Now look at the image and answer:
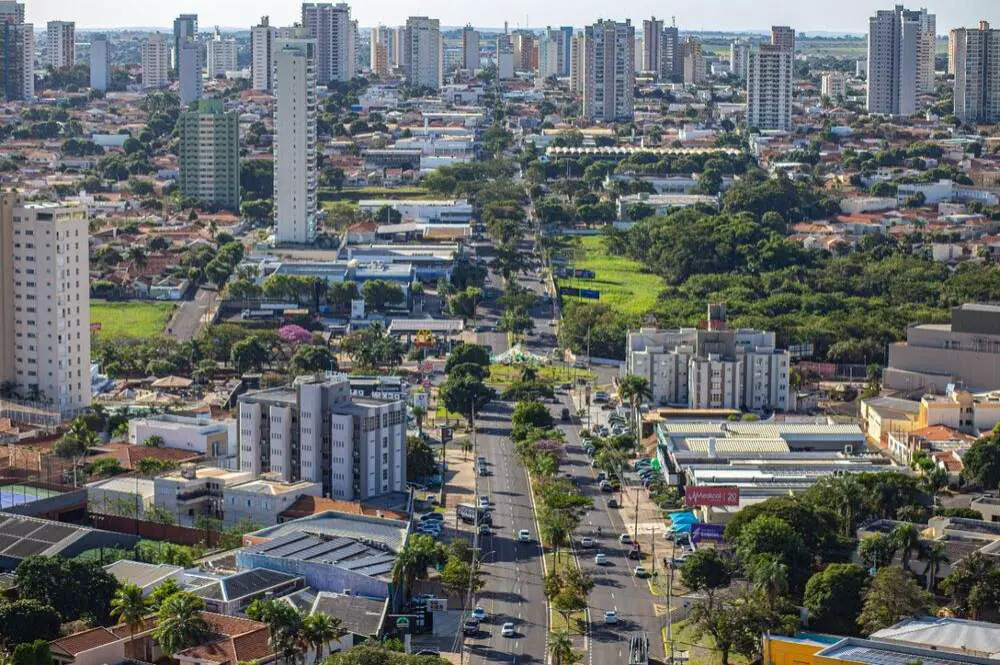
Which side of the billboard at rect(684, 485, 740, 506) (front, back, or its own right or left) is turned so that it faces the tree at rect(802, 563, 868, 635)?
front

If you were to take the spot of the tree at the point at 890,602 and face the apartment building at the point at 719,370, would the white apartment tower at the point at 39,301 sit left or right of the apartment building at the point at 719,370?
left

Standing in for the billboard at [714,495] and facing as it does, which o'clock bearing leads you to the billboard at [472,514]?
The billboard at [472,514] is roughly at 3 o'clock from the billboard at [714,495].

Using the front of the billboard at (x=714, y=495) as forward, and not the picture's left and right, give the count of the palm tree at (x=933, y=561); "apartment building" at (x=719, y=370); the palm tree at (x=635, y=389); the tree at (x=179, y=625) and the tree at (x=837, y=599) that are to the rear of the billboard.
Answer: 2

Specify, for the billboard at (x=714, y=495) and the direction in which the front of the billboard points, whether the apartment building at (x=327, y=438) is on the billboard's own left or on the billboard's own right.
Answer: on the billboard's own right

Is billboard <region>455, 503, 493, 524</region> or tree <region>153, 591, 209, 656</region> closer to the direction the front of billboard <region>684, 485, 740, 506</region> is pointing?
the tree

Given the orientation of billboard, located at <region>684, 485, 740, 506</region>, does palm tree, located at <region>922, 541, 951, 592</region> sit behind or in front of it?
in front

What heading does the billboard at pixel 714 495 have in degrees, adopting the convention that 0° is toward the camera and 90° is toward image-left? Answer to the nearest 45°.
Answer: approximately 0°

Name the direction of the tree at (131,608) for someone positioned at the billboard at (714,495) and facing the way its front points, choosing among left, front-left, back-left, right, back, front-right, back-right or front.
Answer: front-right

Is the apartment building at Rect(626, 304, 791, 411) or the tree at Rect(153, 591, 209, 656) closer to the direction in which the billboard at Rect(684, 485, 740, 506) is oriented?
the tree

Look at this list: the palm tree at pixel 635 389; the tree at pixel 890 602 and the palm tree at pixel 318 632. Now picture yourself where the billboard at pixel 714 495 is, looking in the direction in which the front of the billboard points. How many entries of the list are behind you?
1

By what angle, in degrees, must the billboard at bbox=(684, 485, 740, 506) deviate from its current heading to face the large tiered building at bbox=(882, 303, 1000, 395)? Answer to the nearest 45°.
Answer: approximately 180°
